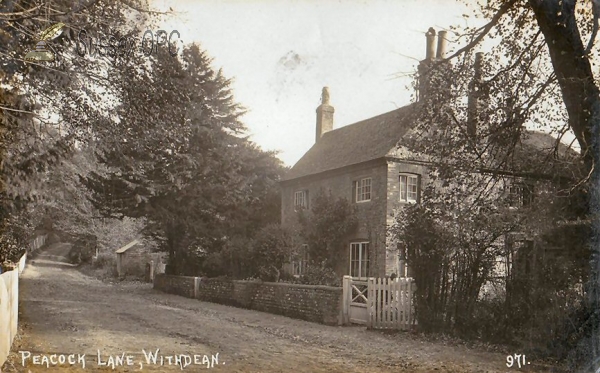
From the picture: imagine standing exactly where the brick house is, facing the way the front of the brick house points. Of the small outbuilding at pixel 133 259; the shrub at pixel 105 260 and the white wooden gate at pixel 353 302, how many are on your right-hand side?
2

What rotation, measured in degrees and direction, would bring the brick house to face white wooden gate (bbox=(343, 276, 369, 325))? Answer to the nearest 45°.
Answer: approximately 45° to its left

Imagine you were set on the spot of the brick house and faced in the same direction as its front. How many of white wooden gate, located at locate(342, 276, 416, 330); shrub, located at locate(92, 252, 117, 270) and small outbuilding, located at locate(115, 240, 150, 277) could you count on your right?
2

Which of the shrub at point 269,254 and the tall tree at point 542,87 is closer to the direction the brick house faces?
the shrub

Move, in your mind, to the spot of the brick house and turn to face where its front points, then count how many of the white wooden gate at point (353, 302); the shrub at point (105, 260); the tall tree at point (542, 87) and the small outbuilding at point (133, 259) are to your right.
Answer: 2

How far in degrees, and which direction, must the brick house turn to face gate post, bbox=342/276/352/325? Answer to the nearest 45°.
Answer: approximately 45° to its left

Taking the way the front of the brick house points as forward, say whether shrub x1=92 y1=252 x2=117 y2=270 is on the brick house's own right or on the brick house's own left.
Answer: on the brick house's own right

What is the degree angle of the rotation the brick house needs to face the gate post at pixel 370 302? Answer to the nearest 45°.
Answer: approximately 45° to its left

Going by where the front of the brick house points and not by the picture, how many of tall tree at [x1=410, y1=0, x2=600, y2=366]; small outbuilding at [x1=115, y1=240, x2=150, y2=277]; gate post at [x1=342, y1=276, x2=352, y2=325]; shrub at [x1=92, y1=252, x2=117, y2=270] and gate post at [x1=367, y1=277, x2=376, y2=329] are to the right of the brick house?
2

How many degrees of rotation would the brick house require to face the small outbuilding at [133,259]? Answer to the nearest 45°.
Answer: approximately 90° to its right

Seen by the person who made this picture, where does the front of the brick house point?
facing the viewer and to the left of the viewer

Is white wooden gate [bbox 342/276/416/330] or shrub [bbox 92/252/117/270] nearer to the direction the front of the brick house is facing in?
the white wooden gate

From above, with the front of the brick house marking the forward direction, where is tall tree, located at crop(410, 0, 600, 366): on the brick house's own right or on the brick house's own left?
on the brick house's own left

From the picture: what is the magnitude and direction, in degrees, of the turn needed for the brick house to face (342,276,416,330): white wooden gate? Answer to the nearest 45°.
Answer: approximately 45° to its left

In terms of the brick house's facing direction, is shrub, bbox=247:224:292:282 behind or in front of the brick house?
in front
